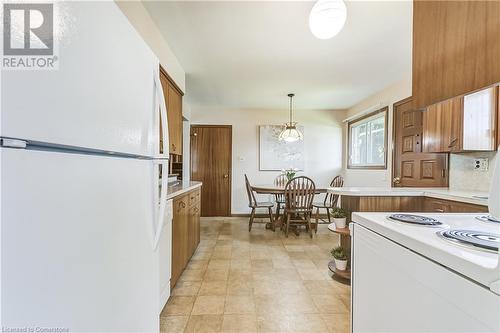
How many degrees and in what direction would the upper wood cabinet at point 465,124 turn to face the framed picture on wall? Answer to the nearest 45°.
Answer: approximately 90° to its right

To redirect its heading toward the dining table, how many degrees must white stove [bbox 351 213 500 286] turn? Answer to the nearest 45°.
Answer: approximately 90° to its right

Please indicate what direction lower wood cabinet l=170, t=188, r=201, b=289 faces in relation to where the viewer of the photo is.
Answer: facing to the right of the viewer

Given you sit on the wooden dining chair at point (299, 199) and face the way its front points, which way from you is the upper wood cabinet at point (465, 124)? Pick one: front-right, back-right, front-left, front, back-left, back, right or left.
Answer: back-right

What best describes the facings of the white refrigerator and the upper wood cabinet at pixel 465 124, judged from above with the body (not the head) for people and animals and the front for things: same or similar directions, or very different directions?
very different directions

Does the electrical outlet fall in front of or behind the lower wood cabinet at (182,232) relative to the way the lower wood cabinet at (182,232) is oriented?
in front

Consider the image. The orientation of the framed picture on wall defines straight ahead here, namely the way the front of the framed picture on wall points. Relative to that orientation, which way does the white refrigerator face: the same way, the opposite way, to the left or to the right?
to the left

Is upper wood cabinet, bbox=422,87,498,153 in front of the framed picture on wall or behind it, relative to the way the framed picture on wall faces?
in front

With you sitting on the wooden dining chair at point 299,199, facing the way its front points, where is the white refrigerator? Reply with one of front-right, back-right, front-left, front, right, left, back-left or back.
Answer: back

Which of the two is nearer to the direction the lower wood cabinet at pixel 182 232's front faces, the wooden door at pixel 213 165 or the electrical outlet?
the electrical outlet

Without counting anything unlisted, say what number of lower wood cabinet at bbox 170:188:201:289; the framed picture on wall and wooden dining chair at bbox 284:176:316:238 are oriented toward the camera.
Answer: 1

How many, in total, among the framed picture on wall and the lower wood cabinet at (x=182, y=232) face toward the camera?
1

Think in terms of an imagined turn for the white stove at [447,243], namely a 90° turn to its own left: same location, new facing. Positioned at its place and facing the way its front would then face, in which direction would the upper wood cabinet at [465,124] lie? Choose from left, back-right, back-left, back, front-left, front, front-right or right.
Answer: back-left

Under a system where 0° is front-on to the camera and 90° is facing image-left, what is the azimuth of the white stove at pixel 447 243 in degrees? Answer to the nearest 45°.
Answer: approximately 45°

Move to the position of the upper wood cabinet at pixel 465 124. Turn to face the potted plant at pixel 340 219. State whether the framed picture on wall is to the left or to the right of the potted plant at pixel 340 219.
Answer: right
